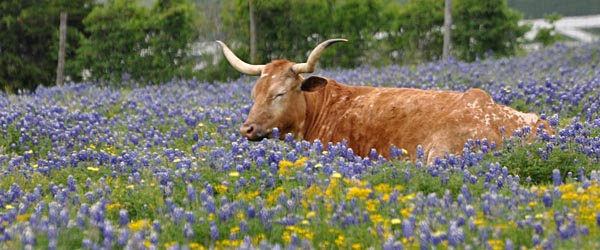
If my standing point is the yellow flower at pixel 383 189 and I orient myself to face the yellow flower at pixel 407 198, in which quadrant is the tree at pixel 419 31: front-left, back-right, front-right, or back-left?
back-left

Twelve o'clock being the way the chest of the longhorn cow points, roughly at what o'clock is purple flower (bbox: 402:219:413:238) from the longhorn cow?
The purple flower is roughly at 9 o'clock from the longhorn cow.

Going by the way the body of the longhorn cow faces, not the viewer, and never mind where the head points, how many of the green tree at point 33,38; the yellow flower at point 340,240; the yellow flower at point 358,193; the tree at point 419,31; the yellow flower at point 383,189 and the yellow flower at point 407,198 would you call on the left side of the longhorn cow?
4

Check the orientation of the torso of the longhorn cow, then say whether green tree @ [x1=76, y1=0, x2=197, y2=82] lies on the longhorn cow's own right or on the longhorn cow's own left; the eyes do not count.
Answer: on the longhorn cow's own right

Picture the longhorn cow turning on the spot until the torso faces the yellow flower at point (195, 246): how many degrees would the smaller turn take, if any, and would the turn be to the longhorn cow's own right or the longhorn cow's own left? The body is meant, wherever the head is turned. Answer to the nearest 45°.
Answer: approximately 90° to the longhorn cow's own left

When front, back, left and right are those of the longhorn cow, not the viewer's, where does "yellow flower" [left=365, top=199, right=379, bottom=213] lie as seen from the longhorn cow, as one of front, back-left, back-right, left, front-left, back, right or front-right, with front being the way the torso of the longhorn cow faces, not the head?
left

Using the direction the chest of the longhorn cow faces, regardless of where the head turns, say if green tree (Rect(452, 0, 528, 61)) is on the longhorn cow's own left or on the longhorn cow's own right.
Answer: on the longhorn cow's own right

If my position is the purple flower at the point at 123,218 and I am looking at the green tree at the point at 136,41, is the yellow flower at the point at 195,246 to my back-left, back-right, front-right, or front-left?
back-right

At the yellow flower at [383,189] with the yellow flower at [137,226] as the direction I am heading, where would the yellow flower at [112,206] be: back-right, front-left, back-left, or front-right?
front-right

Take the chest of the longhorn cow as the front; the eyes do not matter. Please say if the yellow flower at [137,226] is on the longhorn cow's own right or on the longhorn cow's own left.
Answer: on the longhorn cow's own left

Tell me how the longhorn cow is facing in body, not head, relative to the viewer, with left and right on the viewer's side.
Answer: facing to the left of the viewer

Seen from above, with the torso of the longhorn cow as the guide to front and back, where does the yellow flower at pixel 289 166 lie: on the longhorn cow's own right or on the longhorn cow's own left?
on the longhorn cow's own left

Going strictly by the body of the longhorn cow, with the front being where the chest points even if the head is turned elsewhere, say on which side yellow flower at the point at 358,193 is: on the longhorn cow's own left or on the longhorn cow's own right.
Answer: on the longhorn cow's own left

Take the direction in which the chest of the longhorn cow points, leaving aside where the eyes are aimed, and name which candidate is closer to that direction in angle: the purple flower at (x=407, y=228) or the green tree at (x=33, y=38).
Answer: the green tree

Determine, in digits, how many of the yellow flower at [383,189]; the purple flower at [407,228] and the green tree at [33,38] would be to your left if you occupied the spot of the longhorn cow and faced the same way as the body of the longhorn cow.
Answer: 2

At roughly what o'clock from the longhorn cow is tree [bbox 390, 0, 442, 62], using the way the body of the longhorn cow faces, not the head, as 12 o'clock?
The tree is roughly at 3 o'clock from the longhorn cow.
